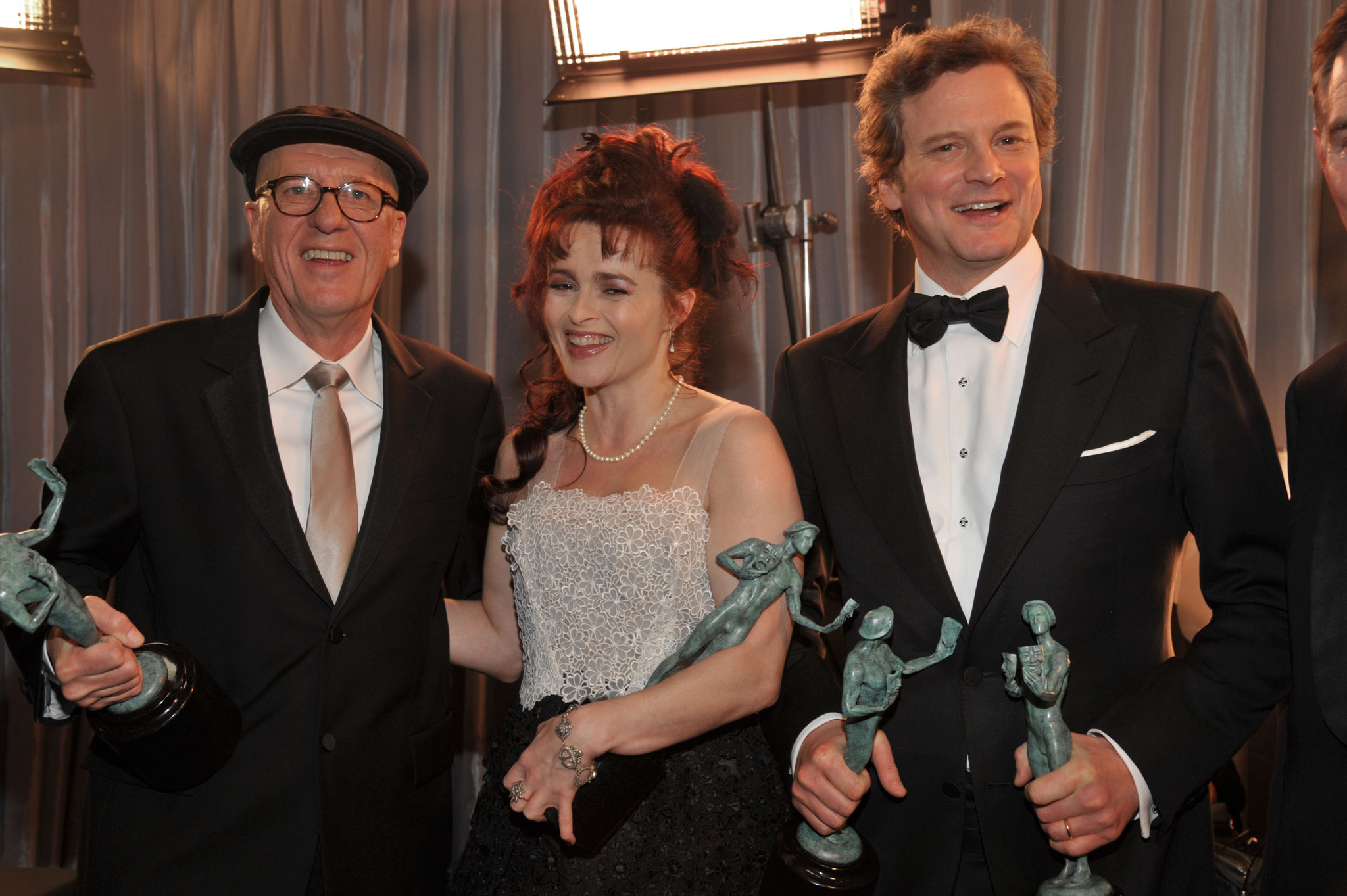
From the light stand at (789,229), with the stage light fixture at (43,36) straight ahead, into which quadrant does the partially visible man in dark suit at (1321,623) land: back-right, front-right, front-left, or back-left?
back-left

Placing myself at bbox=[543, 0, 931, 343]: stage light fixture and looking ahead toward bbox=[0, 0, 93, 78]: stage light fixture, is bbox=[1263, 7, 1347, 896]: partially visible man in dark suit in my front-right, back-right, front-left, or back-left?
back-left

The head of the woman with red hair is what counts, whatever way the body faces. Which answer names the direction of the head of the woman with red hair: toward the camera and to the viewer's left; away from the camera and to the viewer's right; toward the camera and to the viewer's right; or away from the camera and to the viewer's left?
toward the camera and to the viewer's left

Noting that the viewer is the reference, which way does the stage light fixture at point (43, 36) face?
facing the viewer

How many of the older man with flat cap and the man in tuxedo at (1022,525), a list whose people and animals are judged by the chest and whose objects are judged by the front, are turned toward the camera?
2

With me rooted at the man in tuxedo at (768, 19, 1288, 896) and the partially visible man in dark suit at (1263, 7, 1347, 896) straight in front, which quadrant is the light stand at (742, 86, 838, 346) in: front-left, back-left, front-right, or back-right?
back-left

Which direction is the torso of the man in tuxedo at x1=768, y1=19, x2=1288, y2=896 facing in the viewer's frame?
toward the camera

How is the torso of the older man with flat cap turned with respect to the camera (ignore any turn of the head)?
toward the camera

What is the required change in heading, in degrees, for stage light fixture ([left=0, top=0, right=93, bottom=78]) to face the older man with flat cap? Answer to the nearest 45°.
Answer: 0° — it already faces them
